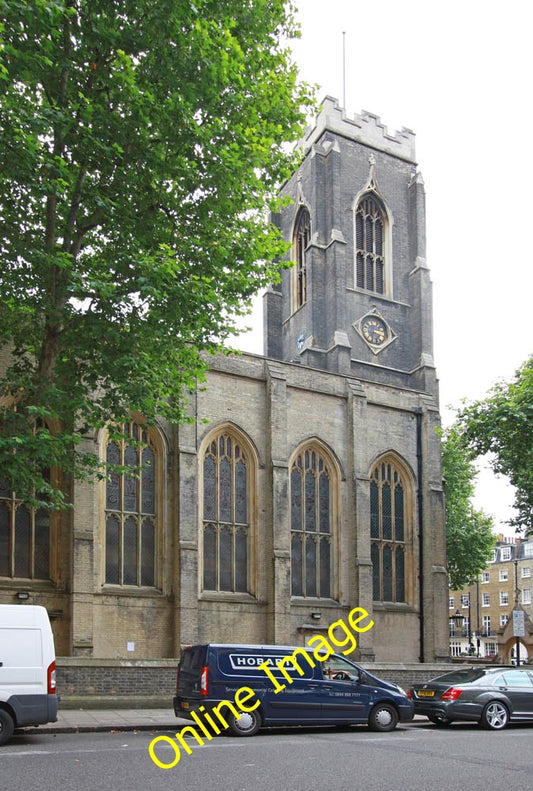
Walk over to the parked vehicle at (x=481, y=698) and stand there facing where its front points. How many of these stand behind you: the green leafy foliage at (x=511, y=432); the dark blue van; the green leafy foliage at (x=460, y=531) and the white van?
2

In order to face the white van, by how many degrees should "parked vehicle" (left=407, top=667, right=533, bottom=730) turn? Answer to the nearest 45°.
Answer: approximately 180°

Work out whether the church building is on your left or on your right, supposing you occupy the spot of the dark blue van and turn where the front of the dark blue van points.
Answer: on your left

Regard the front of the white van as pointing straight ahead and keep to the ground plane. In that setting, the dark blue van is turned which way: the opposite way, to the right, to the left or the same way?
the opposite way

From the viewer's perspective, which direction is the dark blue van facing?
to the viewer's right

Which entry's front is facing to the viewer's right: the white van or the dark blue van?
the dark blue van

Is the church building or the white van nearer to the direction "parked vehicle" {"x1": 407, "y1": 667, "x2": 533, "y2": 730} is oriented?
the church building

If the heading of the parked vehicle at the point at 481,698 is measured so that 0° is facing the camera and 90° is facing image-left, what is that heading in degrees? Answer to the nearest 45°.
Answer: approximately 225°

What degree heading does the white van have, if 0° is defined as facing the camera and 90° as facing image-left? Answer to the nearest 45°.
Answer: approximately 90°
